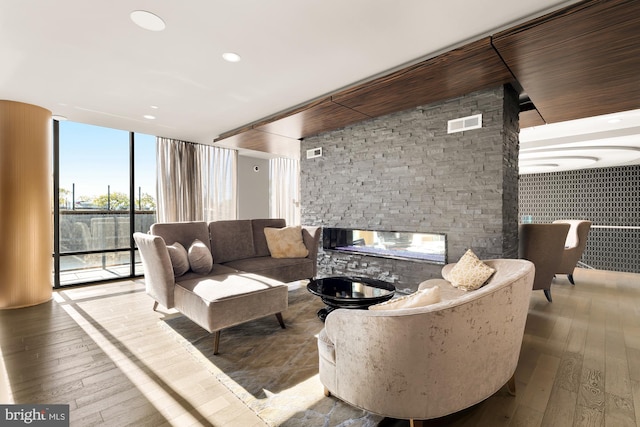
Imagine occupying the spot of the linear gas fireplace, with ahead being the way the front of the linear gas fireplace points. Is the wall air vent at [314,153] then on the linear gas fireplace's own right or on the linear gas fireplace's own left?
on the linear gas fireplace's own right

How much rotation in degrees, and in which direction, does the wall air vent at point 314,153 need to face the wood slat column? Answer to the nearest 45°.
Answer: approximately 45° to its right

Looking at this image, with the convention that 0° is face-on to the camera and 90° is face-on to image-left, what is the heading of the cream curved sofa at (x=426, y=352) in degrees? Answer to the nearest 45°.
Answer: approximately 135°

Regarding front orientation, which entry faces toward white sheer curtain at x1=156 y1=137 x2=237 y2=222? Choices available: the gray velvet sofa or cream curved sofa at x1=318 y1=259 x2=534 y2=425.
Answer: the cream curved sofa

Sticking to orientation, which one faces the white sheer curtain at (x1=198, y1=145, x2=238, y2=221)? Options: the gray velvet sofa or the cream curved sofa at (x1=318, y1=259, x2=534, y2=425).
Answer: the cream curved sofa

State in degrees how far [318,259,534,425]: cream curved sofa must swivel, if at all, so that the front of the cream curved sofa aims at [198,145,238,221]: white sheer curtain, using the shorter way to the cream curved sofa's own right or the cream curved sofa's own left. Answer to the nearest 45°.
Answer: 0° — it already faces it

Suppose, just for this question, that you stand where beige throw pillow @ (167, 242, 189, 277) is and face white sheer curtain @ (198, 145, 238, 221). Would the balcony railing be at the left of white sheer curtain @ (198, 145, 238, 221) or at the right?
left
